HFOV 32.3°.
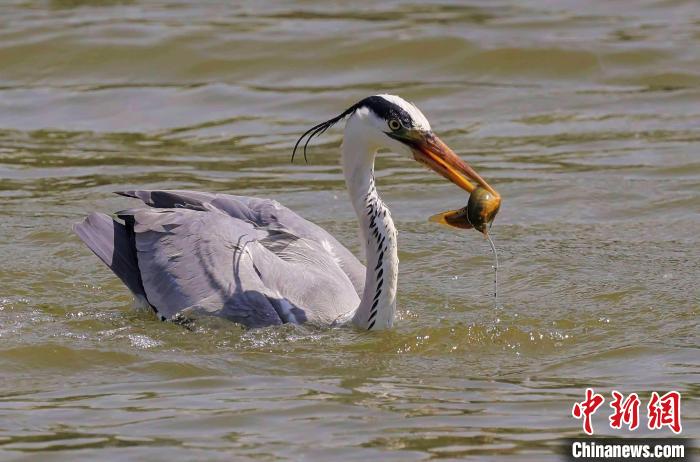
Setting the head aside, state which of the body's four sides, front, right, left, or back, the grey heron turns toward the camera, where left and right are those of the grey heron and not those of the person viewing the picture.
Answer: right
